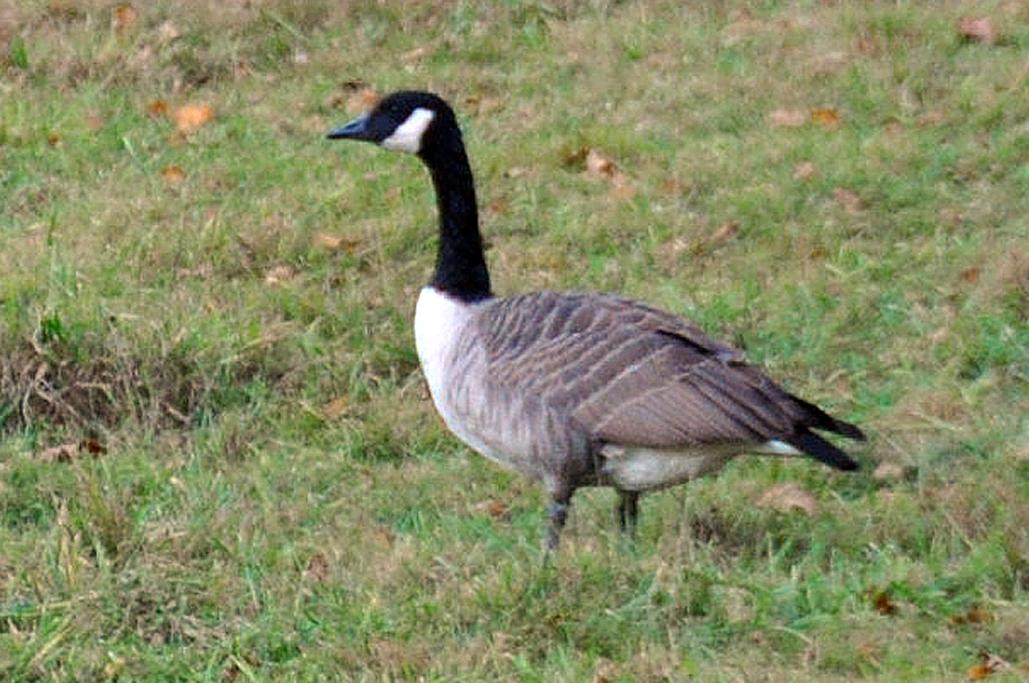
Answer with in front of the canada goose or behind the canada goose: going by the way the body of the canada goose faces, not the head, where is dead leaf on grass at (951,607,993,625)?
behind

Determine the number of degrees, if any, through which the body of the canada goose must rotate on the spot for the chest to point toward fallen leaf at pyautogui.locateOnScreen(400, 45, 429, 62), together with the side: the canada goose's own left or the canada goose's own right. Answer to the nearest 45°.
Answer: approximately 90° to the canada goose's own right

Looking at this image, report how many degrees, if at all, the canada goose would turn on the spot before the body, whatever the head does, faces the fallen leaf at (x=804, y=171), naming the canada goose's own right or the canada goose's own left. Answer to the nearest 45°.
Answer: approximately 90° to the canada goose's own right

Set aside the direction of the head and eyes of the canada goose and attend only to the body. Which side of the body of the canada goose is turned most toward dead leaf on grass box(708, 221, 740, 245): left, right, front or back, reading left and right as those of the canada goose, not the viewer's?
right

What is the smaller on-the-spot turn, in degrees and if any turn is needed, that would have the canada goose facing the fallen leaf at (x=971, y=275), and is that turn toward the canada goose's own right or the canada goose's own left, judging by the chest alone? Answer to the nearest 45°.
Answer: approximately 135° to the canada goose's own right

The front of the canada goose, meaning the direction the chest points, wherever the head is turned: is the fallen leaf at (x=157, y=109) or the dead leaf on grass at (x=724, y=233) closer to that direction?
the fallen leaf

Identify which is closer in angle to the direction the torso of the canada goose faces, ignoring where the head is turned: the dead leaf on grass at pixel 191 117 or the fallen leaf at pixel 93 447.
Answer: the fallen leaf

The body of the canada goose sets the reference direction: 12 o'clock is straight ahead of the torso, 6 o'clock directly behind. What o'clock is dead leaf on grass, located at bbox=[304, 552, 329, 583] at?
The dead leaf on grass is roughly at 11 o'clock from the canada goose.

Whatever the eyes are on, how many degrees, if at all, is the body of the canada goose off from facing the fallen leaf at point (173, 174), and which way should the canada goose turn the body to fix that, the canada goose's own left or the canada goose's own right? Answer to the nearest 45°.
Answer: approximately 45° to the canada goose's own right

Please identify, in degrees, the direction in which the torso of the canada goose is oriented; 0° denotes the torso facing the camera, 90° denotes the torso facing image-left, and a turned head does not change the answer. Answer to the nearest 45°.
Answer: approximately 90°

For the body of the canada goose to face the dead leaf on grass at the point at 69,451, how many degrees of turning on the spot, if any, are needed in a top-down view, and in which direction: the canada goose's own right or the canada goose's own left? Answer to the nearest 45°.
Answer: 0° — it already faces it
